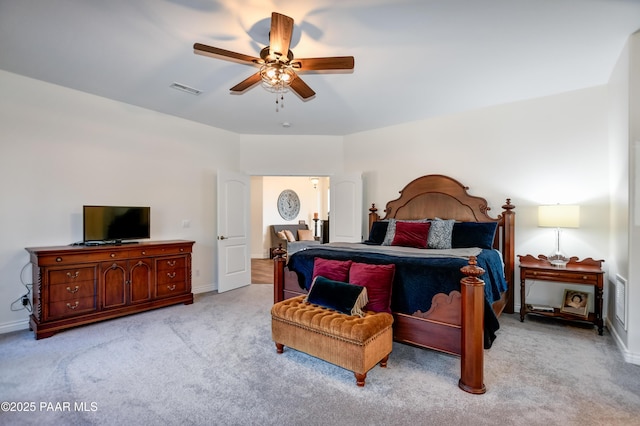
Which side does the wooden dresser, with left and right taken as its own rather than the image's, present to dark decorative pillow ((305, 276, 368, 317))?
front

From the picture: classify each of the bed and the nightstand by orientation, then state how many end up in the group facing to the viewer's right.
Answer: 0

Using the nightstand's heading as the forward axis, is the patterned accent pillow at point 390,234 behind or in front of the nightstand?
in front

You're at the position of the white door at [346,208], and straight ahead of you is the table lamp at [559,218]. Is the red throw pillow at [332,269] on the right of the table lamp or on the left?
right

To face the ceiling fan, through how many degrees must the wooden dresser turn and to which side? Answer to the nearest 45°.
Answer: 0° — it already faces it

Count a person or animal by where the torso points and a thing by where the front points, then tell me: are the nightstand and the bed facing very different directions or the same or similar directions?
same or similar directions

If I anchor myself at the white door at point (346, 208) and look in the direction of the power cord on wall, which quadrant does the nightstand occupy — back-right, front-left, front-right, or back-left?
back-left

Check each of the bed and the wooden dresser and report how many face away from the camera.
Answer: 0

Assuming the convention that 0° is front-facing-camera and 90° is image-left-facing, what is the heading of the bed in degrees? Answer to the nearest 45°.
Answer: approximately 45°

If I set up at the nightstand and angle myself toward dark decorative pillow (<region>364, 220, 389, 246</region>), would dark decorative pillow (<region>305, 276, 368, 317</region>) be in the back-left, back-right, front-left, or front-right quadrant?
front-left

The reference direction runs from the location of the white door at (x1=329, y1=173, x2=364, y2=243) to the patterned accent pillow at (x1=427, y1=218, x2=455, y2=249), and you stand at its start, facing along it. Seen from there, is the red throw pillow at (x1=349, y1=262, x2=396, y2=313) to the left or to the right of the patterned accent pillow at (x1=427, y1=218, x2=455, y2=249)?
right

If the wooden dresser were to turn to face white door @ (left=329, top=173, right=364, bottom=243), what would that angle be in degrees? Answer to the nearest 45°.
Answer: approximately 45° to its left

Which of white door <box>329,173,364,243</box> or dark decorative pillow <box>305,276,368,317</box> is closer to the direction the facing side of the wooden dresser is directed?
the dark decorative pillow

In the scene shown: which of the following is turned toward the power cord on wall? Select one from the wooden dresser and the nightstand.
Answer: the nightstand

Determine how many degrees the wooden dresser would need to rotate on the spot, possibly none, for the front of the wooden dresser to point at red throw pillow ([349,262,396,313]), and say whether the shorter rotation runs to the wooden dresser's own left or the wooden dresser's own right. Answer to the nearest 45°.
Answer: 0° — it already faces it

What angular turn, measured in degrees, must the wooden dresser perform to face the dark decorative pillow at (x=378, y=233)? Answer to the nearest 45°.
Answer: approximately 45° to its left

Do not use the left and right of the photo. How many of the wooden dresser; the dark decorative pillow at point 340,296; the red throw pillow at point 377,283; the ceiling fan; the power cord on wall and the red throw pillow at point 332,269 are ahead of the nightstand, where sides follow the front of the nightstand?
6
